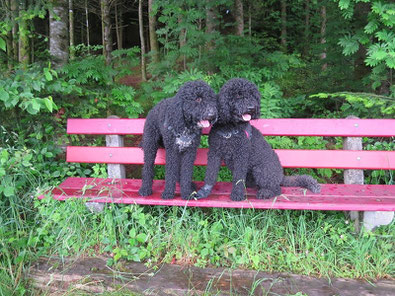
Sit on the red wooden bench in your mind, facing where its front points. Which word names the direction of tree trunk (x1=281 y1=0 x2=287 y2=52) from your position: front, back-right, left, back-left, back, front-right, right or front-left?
back

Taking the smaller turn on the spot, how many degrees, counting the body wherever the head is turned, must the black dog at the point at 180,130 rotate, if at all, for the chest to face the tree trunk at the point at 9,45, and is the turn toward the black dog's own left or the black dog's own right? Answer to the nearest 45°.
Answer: approximately 180°

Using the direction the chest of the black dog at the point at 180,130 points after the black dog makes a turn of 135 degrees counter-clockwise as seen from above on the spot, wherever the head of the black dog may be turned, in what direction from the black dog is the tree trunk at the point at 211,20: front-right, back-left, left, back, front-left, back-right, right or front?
front

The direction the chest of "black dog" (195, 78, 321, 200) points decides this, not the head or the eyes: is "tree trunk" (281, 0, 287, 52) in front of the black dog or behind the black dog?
behind

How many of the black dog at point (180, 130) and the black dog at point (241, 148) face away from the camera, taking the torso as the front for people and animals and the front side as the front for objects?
0

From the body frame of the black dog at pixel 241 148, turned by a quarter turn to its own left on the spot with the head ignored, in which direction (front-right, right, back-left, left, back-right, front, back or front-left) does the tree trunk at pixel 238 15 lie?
back-left

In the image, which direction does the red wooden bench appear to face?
toward the camera

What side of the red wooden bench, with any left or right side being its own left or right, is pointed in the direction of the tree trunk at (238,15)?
back

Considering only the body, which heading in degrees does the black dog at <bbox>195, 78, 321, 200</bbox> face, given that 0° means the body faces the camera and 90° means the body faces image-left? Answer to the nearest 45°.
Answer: approximately 45°
